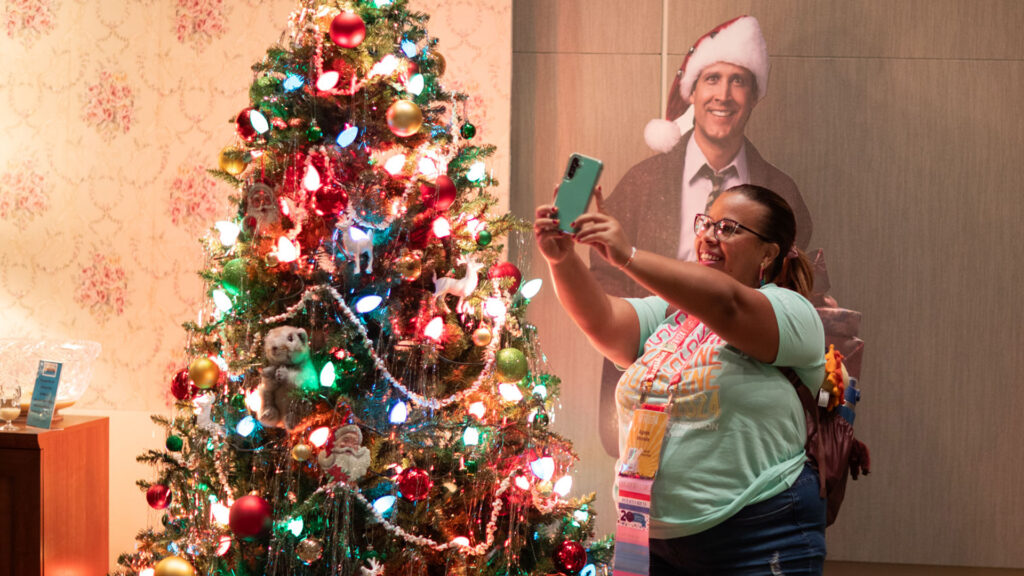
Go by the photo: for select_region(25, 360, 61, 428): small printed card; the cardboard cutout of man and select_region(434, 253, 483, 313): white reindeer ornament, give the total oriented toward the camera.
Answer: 2

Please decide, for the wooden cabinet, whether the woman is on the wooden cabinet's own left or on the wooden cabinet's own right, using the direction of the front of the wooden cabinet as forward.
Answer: on the wooden cabinet's own left

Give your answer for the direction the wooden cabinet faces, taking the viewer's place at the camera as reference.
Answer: facing the viewer and to the left of the viewer

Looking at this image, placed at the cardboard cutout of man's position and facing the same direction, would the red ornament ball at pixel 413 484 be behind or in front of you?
in front

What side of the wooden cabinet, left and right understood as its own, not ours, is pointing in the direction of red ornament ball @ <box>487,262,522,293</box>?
left

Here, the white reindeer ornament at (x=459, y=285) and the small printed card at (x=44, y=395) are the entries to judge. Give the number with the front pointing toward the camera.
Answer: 1

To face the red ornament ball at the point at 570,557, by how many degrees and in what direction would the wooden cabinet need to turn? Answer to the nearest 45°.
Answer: approximately 90° to its left

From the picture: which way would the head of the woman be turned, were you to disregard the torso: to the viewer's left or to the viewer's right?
to the viewer's left

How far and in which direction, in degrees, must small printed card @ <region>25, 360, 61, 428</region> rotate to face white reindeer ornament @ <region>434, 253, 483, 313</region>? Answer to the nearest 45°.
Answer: approximately 45° to its left

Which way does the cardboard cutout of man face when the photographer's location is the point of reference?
facing the viewer

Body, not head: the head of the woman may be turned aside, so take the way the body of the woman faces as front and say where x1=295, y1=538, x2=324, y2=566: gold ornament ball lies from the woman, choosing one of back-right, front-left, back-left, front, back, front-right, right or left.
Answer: front-right

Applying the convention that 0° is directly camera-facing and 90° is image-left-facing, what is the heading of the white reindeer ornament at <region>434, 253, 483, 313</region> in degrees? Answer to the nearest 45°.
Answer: approximately 270°

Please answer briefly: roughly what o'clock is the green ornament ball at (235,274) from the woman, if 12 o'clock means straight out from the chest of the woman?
The green ornament ball is roughly at 2 o'clock from the woman.

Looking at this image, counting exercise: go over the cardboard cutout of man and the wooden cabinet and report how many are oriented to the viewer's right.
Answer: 0

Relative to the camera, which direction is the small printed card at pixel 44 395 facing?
toward the camera
